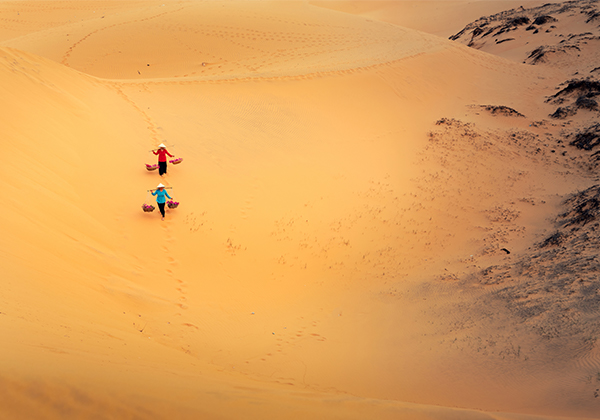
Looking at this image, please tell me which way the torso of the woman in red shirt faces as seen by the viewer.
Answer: toward the camera
